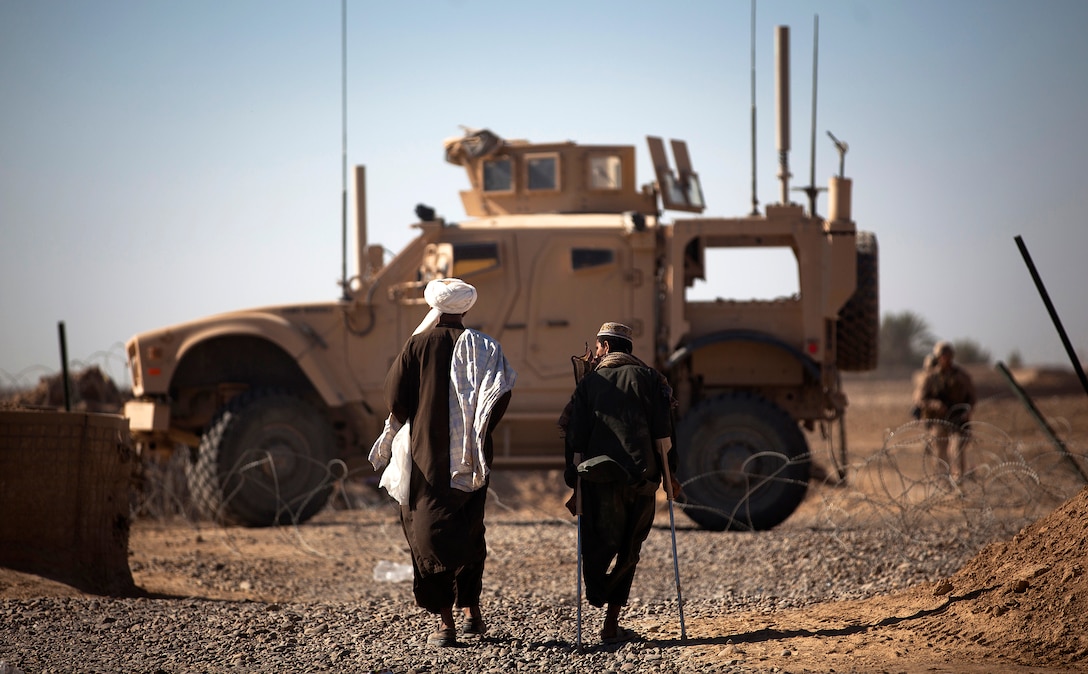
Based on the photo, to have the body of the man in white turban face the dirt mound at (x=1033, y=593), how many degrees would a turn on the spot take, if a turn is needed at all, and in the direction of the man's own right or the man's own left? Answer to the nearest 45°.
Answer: approximately 90° to the man's own right

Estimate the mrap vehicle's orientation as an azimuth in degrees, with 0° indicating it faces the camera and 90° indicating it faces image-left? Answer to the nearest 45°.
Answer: approximately 90°

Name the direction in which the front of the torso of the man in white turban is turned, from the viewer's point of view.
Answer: away from the camera

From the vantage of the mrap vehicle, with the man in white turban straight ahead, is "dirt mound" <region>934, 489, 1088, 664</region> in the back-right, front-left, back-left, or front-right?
front-left

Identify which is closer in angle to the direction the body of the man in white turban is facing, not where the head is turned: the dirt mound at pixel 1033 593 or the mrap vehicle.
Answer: the mrap vehicle

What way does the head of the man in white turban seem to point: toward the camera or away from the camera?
away from the camera

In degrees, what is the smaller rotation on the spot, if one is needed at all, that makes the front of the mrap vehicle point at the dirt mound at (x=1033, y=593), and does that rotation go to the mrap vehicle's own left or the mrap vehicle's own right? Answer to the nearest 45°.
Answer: approximately 90° to the mrap vehicle's own left

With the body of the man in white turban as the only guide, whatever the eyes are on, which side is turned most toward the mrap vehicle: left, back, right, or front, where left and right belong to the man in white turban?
front

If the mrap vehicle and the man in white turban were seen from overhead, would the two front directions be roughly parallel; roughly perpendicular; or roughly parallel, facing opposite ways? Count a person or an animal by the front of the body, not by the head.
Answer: roughly perpendicular

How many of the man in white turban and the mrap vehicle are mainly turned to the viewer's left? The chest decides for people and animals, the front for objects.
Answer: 1
